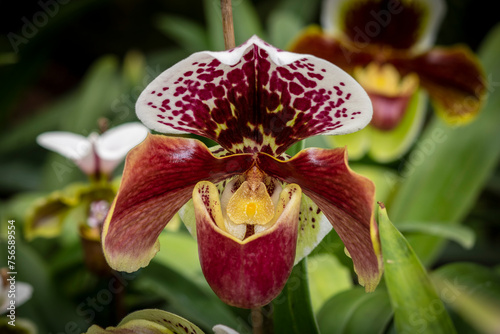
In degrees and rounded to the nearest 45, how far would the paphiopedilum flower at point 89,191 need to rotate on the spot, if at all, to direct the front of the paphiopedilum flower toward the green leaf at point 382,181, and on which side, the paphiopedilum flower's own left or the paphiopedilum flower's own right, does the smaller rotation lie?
approximately 90° to the paphiopedilum flower's own left

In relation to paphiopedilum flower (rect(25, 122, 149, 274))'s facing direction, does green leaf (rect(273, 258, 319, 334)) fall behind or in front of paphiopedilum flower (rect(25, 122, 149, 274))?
in front

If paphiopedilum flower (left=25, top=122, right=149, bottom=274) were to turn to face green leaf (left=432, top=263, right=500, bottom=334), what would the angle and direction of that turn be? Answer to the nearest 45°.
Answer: approximately 45° to its left

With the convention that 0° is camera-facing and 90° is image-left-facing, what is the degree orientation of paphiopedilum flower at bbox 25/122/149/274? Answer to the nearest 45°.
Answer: approximately 0°

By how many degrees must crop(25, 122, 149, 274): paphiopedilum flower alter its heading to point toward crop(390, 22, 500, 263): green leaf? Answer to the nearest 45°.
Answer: approximately 90° to its left

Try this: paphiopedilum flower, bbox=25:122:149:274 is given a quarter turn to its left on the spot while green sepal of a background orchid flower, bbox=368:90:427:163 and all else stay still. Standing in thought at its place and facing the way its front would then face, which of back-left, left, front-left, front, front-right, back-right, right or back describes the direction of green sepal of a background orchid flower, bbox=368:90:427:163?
front

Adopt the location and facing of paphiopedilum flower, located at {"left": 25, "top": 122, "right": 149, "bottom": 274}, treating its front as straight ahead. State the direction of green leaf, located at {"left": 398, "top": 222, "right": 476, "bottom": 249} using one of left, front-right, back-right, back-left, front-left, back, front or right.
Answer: front-left
